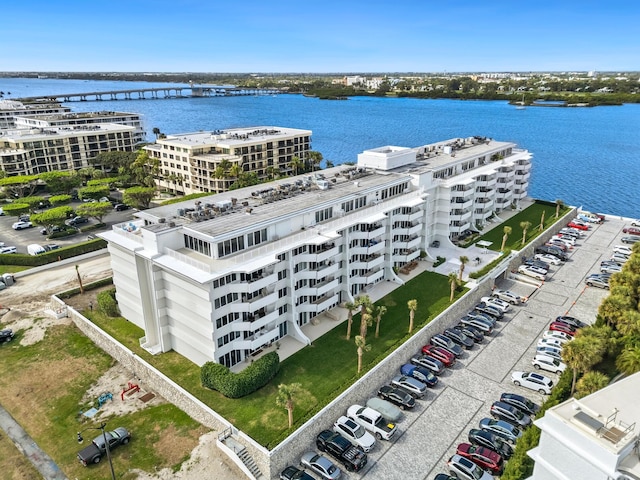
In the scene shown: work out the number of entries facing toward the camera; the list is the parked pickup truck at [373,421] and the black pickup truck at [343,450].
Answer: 0

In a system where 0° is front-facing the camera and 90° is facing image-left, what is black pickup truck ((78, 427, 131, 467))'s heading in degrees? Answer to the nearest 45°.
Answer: approximately 225°

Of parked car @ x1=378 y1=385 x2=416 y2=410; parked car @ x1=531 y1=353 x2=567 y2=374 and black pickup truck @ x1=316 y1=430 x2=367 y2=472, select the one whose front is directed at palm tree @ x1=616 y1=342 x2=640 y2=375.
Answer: parked car @ x1=531 y1=353 x2=567 y2=374

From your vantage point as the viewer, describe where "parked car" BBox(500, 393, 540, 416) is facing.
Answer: facing the viewer and to the right of the viewer

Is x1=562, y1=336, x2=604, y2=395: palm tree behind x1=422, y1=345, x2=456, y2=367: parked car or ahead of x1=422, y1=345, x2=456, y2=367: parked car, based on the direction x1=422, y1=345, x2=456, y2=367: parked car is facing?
behind

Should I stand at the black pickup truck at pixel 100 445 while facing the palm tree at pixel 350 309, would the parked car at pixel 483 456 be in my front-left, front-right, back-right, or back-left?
front-right

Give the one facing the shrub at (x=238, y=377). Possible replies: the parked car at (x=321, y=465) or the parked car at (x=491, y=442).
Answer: the parked car at (x=321, y=465)

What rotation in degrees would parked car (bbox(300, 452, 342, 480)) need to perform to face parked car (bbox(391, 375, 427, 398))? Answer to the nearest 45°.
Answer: approximately 90° to its right

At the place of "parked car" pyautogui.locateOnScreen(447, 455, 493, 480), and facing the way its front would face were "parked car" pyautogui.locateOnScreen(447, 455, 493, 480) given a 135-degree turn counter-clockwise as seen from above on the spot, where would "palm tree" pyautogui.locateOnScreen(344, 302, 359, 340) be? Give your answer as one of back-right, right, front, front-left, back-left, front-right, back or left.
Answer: front-left

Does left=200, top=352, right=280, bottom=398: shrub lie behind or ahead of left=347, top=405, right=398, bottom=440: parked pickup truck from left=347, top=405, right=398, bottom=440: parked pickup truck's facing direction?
ahead

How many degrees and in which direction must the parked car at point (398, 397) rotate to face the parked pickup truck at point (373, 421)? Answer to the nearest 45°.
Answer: approximately 90° to its left

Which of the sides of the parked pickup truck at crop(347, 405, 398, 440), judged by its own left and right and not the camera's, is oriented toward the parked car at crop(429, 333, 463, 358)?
right

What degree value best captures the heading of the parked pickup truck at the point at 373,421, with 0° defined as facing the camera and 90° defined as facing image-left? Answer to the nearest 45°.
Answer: approximately 135°

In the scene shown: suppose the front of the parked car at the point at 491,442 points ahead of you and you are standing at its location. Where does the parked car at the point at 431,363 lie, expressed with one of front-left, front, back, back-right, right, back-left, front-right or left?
back

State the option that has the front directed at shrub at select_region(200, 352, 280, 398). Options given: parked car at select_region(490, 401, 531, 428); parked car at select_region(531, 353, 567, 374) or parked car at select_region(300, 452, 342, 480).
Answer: parked car at select_region(300, 452, 342, 480)

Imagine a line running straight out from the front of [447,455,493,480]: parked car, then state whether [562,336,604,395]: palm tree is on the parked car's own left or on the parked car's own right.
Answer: on the parked car's own left
